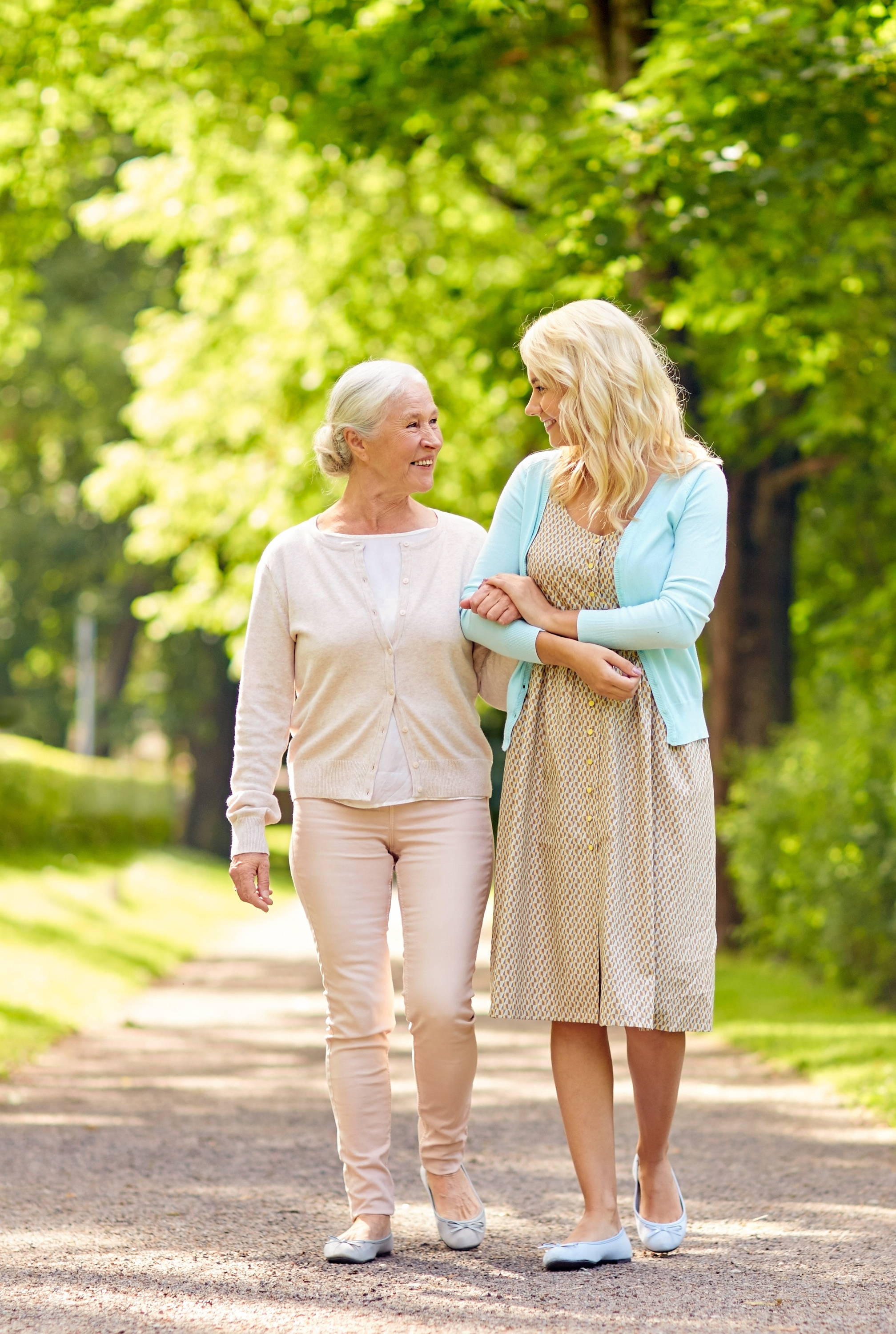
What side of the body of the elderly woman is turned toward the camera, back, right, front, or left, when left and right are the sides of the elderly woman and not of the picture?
front

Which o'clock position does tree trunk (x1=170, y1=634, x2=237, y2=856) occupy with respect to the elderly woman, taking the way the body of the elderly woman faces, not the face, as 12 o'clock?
The tree trunk is roughly at 6 o'clock from the elderly woman.

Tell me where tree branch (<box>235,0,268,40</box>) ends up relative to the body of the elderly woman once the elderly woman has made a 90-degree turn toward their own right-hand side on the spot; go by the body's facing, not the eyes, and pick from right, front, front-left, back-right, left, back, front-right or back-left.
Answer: right

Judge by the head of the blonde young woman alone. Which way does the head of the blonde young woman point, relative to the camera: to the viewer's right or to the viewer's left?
to the viewer's left

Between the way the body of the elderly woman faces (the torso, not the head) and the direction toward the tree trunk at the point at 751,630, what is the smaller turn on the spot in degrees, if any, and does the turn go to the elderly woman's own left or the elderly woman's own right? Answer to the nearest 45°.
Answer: approximately 180°

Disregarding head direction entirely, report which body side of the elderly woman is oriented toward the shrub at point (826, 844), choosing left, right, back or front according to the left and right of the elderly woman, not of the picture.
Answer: back

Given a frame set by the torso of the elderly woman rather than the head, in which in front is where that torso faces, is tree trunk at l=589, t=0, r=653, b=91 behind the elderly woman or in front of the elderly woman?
behind

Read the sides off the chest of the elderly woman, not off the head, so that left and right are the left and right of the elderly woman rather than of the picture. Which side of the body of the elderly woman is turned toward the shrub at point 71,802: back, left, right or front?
back
